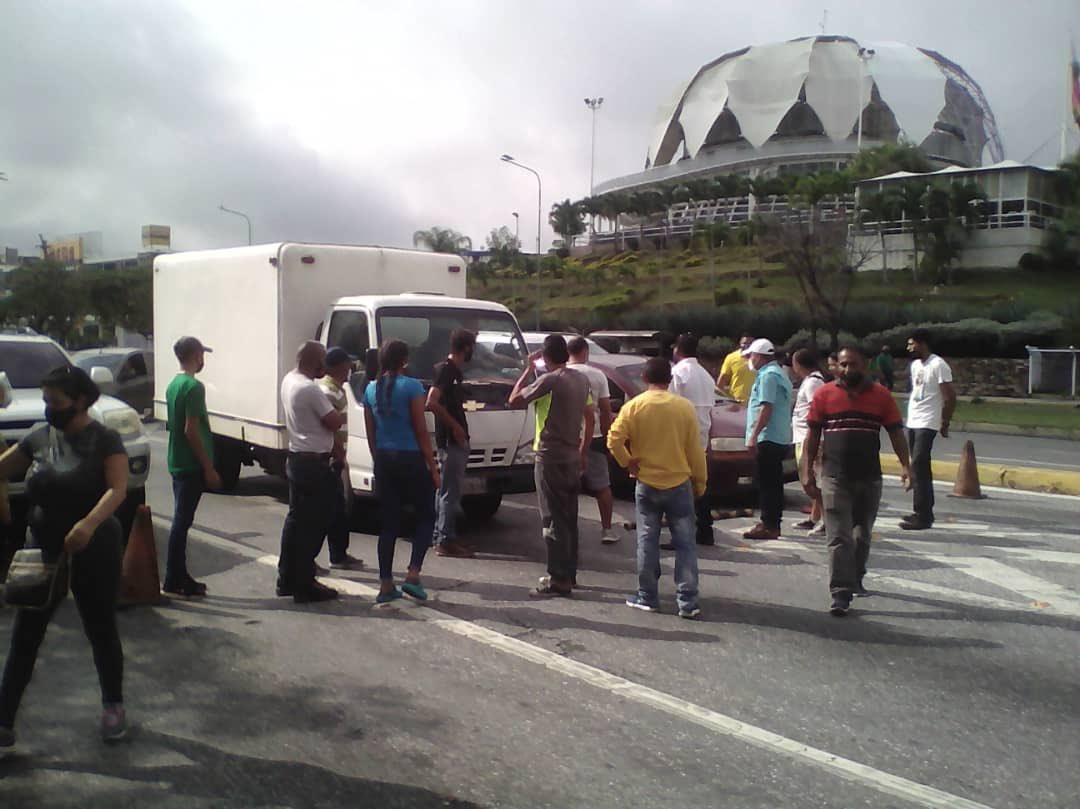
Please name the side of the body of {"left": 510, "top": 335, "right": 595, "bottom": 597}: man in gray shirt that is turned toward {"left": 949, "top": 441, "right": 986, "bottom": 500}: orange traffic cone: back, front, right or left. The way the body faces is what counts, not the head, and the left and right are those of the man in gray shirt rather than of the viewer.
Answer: right

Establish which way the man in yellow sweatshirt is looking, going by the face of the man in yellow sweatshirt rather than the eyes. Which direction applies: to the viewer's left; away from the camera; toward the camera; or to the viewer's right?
away from the camera

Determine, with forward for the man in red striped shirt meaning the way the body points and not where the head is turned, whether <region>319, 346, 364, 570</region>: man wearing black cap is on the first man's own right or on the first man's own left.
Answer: on the first man's own right

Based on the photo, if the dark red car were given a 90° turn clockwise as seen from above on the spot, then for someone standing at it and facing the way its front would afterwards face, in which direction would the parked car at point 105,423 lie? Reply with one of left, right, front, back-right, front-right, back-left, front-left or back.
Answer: front

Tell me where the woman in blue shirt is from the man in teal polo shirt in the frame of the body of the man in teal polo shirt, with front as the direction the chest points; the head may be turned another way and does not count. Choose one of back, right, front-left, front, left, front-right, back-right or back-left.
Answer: front-left

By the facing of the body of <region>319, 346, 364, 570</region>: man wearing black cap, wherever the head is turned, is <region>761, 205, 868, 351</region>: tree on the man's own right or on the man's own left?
on the man's own left

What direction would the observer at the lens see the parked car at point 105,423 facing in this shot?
facing the viewer and to the right of the viewer

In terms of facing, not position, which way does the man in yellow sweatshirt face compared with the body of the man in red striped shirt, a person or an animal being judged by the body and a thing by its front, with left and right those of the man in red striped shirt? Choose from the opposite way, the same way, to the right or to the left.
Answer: the opposite way

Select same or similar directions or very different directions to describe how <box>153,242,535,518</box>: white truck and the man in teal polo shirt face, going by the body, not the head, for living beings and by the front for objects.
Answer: very different directions

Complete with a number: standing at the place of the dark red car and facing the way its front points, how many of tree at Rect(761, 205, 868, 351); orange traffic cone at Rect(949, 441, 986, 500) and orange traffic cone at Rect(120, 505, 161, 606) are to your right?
1

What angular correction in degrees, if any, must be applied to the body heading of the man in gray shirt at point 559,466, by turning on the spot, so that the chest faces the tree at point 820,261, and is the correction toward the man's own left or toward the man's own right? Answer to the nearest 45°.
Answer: approximately 45° to the man's own right

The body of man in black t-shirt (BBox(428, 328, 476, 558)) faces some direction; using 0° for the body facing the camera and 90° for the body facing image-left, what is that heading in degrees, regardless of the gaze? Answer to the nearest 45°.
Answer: approximately 270°

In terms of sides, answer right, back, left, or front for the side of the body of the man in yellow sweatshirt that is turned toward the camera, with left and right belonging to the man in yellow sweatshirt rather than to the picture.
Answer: back

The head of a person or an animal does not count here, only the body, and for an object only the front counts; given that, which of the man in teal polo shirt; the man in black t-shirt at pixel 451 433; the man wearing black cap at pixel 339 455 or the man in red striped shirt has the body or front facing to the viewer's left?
the man in teal polo shirt

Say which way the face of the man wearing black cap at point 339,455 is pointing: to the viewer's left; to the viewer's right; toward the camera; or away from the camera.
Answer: to the viewer's right

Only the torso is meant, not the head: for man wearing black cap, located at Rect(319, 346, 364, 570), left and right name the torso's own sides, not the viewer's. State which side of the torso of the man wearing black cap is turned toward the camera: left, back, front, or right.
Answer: right

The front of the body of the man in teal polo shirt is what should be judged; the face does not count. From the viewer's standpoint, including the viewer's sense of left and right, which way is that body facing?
facing to the left of the viewer
